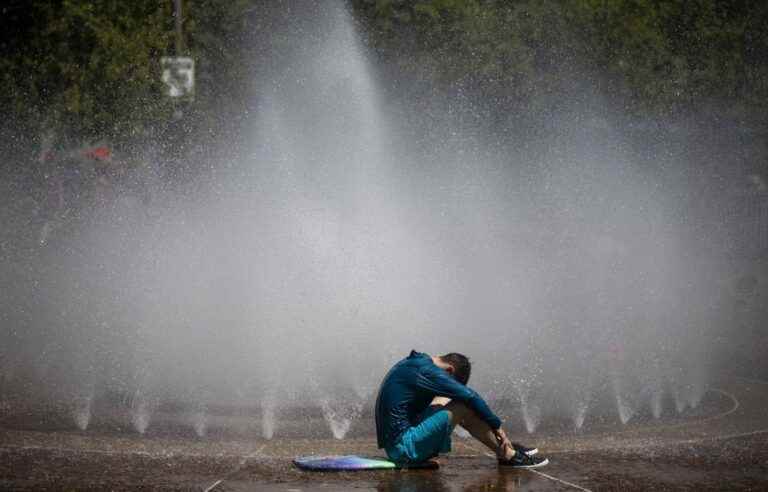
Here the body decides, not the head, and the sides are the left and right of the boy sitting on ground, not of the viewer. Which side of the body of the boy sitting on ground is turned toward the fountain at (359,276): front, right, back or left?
left

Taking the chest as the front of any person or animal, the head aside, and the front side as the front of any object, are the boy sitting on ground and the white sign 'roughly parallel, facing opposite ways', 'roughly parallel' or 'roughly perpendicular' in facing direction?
roughly perpendicular

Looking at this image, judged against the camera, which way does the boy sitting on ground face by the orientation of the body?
to the viewer's right

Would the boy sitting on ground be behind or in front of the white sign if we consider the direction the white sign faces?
in front

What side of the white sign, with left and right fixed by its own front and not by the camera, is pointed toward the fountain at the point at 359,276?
front

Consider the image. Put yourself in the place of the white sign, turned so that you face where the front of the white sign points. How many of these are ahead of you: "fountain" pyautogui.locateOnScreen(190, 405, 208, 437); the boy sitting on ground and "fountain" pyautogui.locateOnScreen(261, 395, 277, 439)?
3

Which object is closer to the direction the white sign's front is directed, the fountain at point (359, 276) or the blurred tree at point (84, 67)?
the fountain

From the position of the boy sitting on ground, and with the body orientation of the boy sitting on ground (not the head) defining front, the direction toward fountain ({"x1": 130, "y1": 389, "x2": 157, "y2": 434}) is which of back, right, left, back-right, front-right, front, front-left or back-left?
back-left

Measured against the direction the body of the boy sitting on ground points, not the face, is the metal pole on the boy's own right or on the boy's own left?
on the boy's own left

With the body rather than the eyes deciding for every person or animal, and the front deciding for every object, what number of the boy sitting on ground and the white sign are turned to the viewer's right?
1

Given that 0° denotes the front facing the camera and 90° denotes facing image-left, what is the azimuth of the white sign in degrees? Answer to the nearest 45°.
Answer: approximately 0°

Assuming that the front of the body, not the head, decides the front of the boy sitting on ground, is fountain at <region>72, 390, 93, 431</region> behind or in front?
behind

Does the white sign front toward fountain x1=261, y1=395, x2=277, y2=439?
yes

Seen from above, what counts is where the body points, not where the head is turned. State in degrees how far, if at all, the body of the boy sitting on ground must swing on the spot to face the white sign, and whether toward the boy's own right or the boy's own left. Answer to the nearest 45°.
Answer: approximately 90° to the boy's own left
